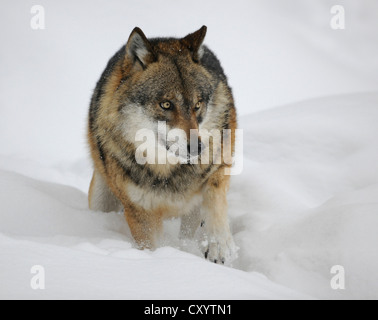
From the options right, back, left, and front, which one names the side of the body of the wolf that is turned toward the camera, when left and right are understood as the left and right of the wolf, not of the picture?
front
